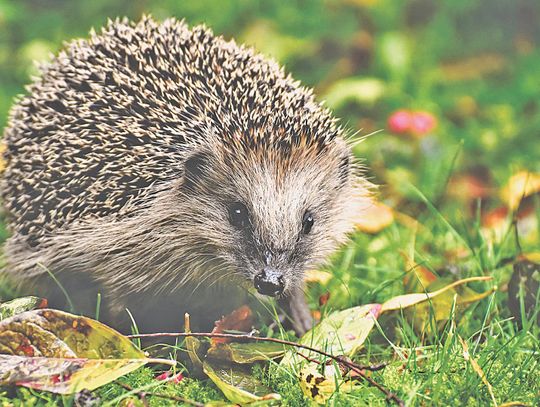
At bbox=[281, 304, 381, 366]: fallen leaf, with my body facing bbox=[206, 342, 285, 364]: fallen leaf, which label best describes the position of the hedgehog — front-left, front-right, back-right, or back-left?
front-right

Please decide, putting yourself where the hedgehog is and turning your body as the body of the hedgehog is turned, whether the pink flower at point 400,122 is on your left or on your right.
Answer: on your left

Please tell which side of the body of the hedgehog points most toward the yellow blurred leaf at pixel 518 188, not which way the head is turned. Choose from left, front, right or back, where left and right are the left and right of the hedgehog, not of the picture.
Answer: left

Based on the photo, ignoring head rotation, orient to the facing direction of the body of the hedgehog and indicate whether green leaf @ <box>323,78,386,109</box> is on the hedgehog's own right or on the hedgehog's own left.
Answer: on the hedgehog's own left

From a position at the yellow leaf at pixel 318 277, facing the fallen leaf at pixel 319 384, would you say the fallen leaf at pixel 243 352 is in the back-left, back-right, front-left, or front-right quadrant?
front-right

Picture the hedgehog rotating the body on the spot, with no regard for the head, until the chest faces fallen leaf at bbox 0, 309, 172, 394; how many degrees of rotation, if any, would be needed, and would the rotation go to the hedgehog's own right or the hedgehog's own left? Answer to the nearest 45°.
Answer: approximately 90° to the hedgehog's own right

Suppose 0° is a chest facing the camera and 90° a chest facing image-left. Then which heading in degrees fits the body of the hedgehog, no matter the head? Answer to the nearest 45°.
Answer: approximately 315°

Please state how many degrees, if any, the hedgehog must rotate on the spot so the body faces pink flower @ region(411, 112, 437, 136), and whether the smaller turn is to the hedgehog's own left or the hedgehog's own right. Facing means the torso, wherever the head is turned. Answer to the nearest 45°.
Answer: approximately 90° to the hedgehog's own left
